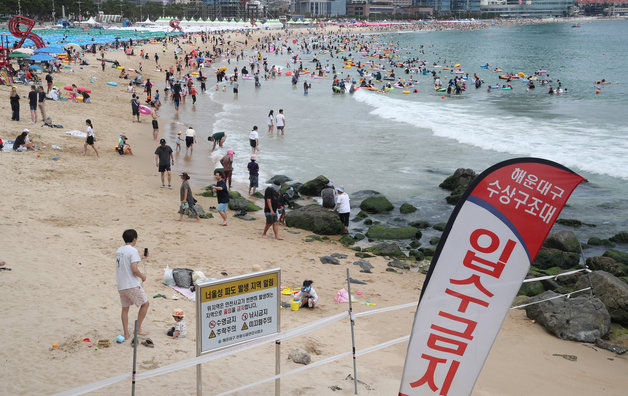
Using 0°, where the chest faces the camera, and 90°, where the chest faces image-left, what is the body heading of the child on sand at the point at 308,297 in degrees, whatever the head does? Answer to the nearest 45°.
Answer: approximately 45°

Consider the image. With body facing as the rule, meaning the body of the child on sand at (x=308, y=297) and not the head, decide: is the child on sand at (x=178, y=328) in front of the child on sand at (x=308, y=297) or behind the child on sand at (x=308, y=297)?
in front

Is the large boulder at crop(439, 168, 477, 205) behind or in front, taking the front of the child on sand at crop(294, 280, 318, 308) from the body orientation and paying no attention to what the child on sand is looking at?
behind

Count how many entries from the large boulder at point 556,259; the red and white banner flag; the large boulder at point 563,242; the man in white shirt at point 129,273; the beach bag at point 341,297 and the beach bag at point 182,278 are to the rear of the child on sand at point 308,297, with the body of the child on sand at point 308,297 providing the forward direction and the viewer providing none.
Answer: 3

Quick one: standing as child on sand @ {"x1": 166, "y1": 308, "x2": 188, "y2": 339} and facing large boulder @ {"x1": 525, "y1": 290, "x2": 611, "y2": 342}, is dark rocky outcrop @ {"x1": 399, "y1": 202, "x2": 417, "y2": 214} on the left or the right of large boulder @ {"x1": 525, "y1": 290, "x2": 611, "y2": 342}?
left

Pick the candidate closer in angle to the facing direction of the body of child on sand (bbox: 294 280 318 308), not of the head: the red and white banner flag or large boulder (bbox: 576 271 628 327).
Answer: the red and white banner flag

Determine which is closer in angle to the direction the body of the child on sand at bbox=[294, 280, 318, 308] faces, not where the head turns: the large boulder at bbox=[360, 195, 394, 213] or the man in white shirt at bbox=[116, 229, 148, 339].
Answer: the man in white shirt

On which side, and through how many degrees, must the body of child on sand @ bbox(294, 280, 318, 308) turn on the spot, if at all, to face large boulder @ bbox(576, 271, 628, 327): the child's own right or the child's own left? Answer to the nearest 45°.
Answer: approximately 135° to the child's own left

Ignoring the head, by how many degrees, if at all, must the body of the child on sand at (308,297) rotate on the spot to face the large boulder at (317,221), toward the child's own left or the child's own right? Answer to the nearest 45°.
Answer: approximately 135° to the child's own right
